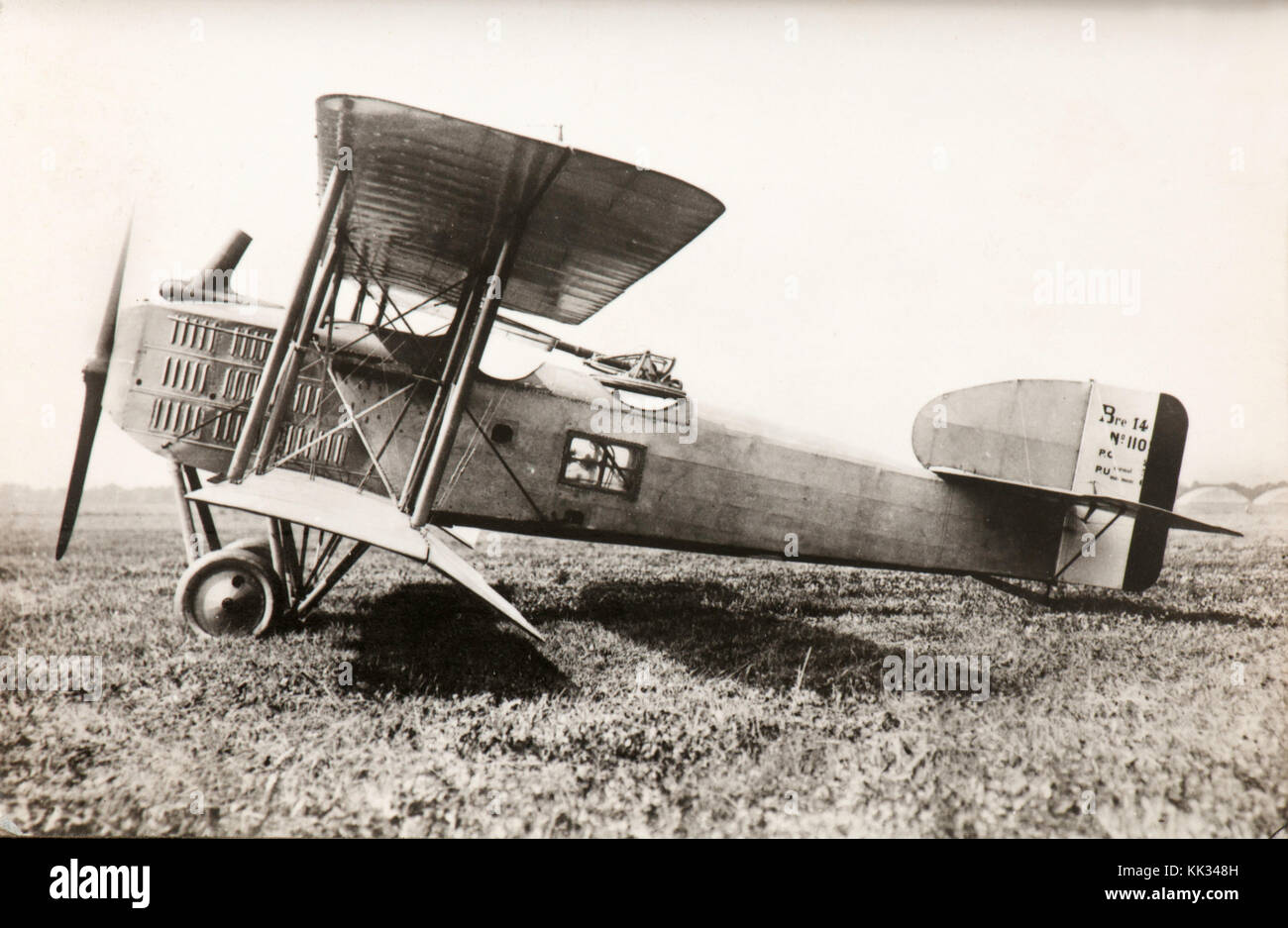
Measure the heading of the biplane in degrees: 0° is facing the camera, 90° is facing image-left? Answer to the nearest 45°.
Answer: approximately 90°
